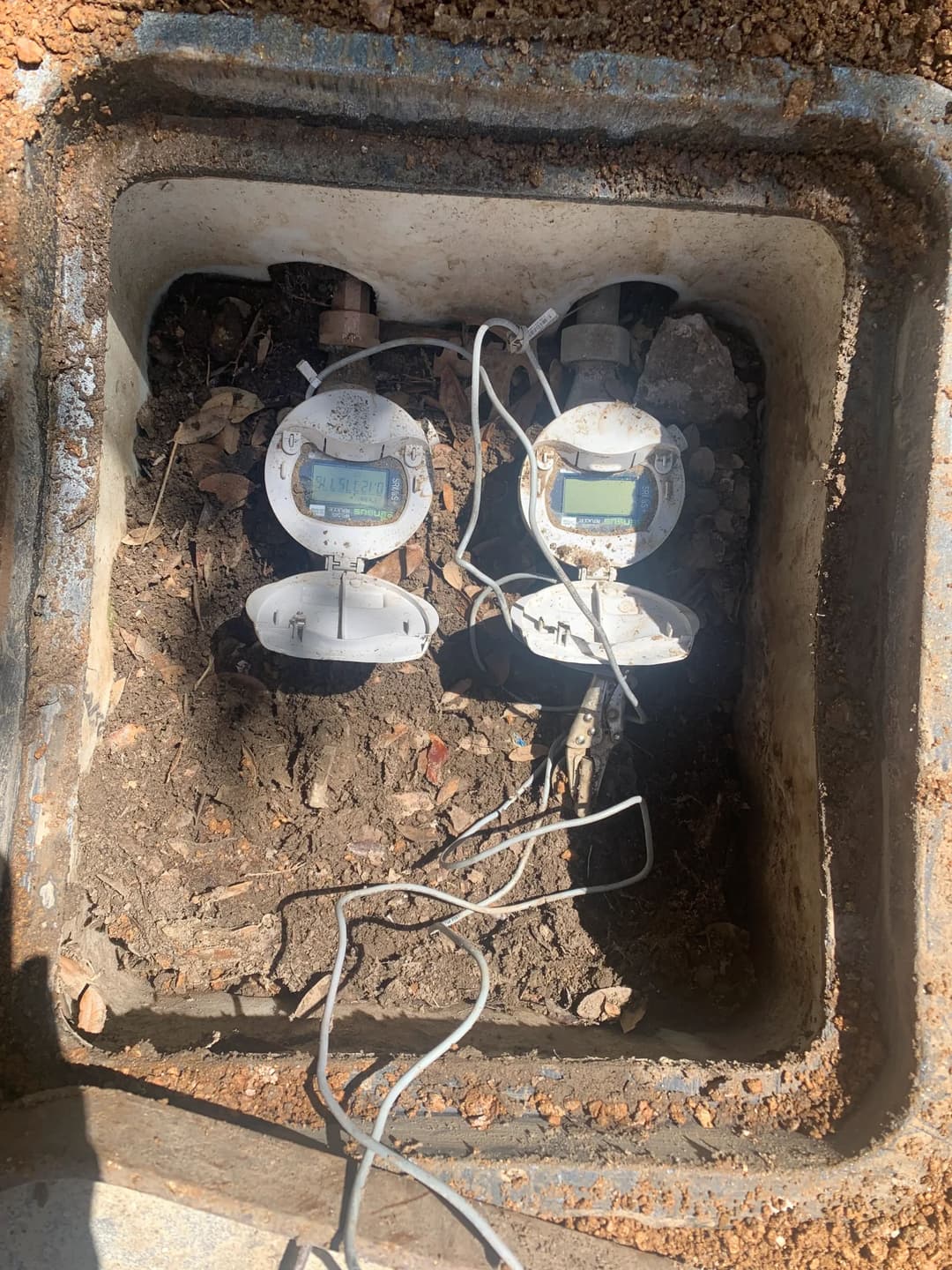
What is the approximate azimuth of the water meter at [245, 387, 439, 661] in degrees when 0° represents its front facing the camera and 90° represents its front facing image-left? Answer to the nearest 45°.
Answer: approximately 0°
